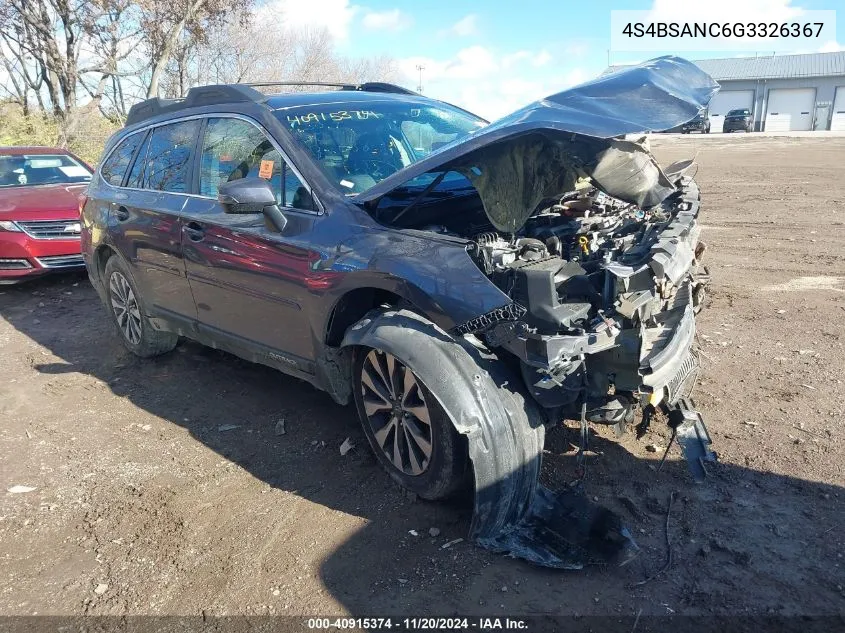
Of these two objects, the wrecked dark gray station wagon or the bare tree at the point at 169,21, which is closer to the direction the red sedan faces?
the wrecked dark gray station wagon

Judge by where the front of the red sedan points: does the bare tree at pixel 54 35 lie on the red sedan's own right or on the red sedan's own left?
on the red sedan's own left

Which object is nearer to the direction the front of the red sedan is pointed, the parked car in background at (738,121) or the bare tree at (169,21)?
the parked car in background

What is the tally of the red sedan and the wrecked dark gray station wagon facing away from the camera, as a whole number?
0

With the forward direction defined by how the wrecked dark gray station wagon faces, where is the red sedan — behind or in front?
behind

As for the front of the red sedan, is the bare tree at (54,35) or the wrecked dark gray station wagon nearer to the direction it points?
the wrecked dark gray station wagon

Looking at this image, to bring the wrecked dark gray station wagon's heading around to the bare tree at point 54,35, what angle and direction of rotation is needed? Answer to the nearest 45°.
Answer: approximately 180°

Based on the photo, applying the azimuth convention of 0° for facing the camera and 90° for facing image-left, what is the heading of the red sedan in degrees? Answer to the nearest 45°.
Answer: approximately 315°

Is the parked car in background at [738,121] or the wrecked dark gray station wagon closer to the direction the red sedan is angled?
the wrecked dark gray station wagon

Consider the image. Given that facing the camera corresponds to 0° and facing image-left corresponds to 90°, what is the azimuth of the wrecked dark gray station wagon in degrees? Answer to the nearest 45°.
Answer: approximately 315°
